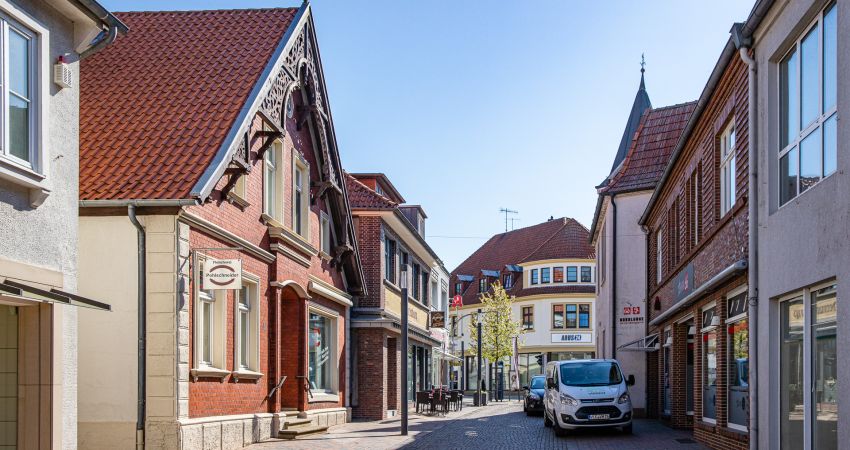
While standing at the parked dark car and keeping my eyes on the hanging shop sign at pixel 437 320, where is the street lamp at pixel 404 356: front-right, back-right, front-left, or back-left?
back-left

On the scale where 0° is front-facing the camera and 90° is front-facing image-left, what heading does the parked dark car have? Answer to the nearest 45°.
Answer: approximately 0°

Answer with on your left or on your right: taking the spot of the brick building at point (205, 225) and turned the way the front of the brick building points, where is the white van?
on your left

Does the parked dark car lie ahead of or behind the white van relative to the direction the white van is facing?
behind

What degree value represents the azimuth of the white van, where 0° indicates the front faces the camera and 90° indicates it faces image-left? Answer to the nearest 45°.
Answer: approximately 0°

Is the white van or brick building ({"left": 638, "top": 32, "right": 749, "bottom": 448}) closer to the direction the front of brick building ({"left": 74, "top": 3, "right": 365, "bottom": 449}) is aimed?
the brick building

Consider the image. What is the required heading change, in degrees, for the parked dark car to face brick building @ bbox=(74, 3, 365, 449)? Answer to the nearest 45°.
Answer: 0° — it already faces it

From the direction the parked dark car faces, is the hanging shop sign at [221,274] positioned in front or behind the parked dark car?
in front

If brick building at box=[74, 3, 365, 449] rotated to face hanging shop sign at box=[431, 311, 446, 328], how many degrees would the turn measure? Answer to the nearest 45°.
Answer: approximately 135° to its left

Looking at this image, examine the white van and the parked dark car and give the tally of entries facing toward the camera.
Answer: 2
